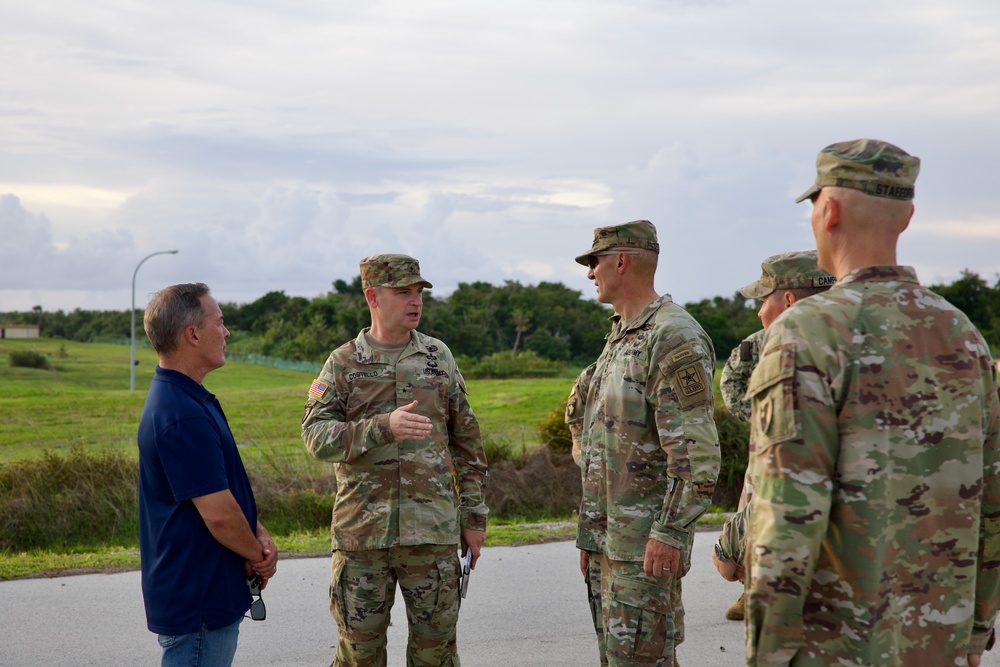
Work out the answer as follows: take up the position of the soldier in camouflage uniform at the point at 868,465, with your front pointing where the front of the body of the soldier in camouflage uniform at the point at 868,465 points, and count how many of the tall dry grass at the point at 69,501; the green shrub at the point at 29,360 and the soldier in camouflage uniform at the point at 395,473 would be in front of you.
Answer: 3

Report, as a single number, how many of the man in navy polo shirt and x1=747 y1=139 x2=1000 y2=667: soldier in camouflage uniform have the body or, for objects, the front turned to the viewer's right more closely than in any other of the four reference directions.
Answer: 1

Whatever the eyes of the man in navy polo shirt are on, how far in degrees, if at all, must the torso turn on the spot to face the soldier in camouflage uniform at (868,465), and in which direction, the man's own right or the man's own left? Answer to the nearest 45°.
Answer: approximately 45° to the man's own right

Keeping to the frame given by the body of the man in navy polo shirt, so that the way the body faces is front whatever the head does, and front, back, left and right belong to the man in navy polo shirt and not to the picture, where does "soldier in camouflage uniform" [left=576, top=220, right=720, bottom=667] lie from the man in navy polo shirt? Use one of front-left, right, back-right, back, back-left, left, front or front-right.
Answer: front

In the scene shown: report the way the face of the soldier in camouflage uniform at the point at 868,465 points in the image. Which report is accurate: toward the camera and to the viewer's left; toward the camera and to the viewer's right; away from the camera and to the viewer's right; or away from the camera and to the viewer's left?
away from the camera and to the viewer's left

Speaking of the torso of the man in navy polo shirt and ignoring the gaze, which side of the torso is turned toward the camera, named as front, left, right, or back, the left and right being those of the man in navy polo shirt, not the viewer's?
right

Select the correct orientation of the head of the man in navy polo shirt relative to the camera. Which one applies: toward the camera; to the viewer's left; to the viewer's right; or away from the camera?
to the viewer's right

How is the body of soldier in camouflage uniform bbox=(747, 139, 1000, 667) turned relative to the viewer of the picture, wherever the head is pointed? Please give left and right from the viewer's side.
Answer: facing away from the viewer and to the left of the viewer

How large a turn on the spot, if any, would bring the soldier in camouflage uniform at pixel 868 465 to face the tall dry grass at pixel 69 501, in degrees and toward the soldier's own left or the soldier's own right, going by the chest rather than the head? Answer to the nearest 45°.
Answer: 0° — they already face it
